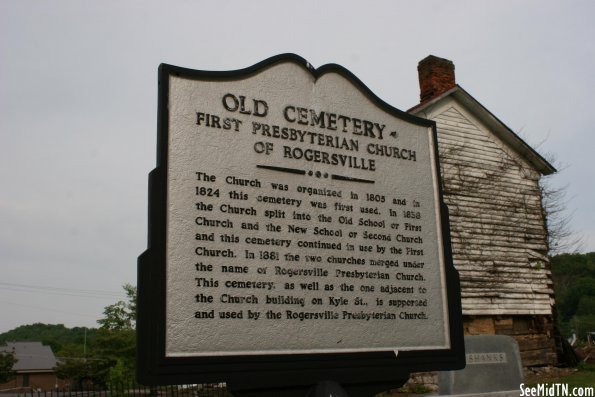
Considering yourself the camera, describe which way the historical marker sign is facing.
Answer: facing the viewer and to the right of the viewer

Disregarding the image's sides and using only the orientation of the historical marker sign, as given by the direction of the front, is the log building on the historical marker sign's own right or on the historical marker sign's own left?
on the historical marker sign's own left
